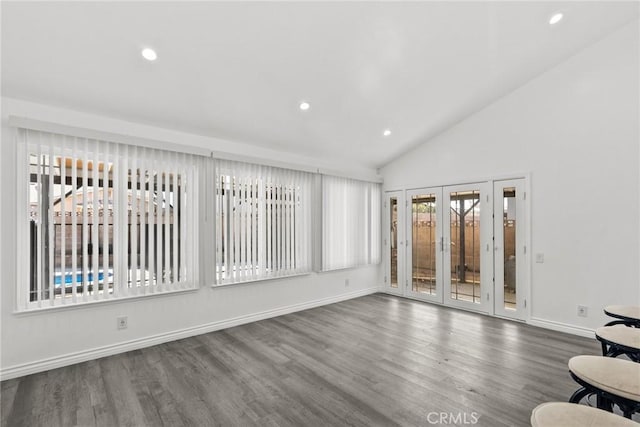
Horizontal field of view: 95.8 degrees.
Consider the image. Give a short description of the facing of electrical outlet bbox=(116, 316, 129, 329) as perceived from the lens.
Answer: facing the viewer

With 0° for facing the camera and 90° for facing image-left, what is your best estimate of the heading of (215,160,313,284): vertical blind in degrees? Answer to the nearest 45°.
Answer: approximately 315°

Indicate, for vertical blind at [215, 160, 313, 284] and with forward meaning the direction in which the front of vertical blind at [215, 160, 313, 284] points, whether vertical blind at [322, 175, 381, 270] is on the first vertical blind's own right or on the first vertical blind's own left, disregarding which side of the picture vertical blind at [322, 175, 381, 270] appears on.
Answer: on the first vertical blind's own left

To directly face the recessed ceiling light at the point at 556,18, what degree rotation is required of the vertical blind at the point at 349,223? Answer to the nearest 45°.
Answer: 0° — it already faces it

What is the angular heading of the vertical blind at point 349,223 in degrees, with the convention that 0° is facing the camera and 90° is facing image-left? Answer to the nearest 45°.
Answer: approximately 315°

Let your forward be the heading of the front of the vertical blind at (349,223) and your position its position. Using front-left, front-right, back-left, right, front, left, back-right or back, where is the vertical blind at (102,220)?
right

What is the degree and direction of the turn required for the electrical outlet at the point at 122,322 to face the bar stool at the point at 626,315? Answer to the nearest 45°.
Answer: approximately 45° to its left

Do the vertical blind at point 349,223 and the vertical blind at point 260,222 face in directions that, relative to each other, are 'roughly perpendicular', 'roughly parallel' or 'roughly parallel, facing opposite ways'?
roughly parallel

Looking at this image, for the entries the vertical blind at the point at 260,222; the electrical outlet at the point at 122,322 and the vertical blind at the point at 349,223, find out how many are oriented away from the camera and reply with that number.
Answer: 0

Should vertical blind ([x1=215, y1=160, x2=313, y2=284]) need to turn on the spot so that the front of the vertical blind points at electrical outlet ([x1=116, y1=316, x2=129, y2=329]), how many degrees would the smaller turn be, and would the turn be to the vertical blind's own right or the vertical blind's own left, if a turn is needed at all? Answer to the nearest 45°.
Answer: approximately 90° to the vertical blind's own right

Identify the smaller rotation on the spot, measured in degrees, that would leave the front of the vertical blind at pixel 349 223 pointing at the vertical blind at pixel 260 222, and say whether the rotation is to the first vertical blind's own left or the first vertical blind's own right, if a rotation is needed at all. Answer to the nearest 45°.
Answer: approximately 90° to the first vertical blind's own right

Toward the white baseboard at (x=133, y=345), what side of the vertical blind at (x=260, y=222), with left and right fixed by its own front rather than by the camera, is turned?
right

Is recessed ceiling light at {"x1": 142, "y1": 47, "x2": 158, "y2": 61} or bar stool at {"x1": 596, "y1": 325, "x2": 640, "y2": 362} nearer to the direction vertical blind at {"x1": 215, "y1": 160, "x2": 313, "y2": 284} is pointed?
the bar stool

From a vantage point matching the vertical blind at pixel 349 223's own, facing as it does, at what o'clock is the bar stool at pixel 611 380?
The bar stool is roughly at 1 o'clock from the vertical blind.
